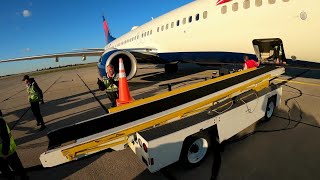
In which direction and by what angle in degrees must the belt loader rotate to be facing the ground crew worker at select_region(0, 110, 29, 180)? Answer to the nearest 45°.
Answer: approximately 135° to its left

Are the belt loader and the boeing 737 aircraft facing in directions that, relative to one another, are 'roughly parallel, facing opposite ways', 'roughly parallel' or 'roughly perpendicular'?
roughly perpendicular

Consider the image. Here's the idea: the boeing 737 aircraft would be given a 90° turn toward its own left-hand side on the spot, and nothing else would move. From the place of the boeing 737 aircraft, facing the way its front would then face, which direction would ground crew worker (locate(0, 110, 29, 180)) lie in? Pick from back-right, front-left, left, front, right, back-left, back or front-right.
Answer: back

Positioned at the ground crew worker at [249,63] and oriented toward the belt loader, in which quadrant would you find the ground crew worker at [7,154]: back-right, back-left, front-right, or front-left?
front-right

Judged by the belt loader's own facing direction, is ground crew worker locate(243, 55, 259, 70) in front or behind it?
in front

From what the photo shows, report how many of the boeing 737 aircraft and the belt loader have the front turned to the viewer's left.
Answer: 0

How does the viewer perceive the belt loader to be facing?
facing away from the viewer and to the right of the viewer

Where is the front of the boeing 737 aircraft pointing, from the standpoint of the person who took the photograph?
facing the viewer and to the right of the viewer
